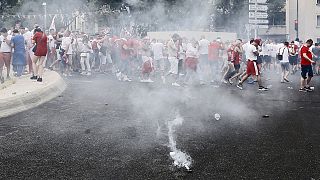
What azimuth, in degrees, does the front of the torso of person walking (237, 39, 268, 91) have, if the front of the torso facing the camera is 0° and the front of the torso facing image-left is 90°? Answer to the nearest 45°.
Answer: approximately 270°

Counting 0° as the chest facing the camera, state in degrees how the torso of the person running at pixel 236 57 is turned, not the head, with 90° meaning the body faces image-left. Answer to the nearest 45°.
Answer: approximately 270°

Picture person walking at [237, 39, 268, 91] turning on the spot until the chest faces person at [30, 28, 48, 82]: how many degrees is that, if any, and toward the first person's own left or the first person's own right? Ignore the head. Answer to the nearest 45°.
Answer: approximately 135° to the first person's own right

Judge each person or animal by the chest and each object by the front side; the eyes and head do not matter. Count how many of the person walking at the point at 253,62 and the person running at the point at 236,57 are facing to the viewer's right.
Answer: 2

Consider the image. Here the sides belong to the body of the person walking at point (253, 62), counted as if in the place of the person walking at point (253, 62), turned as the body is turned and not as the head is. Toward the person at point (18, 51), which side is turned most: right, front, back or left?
back

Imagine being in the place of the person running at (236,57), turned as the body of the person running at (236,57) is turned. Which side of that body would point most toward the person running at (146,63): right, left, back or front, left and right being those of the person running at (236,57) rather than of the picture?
back
